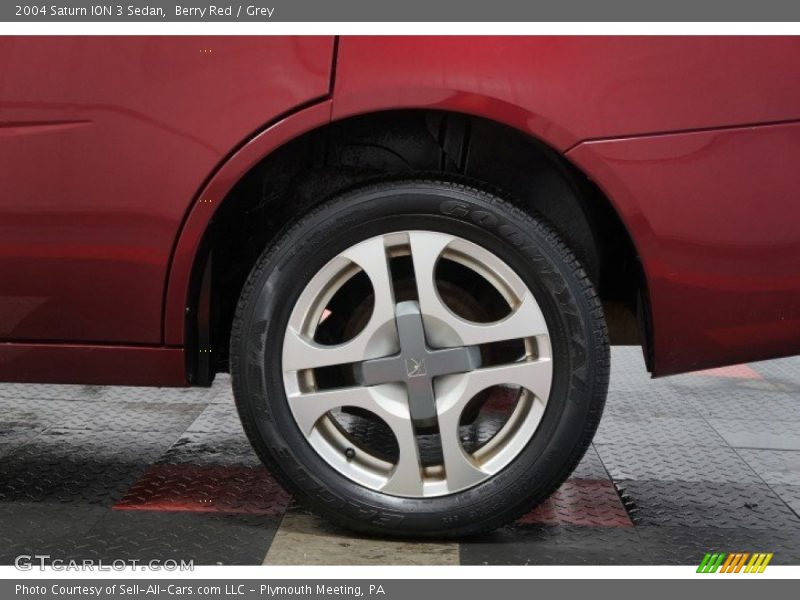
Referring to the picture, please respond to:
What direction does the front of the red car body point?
to the viewer's left
